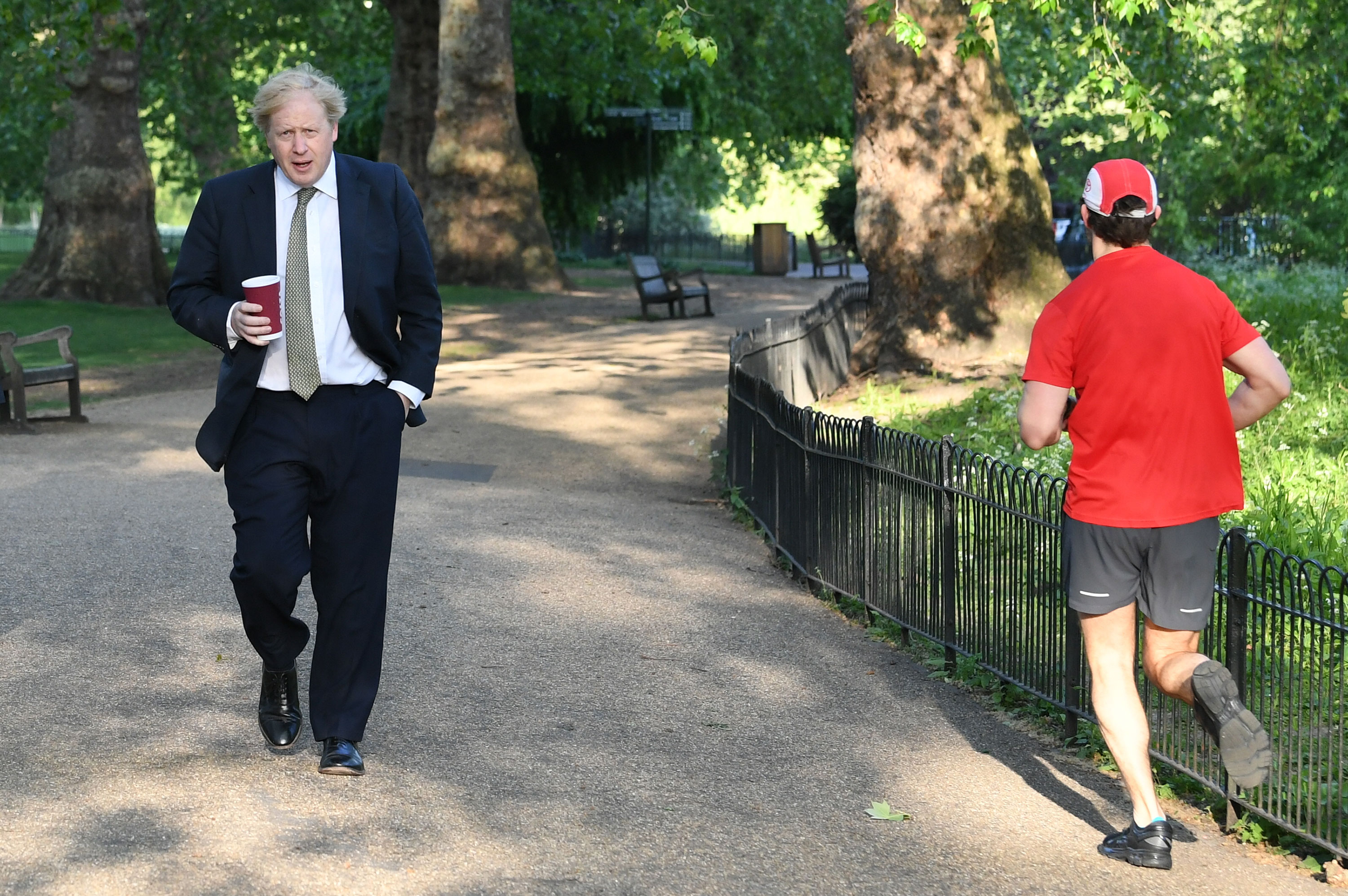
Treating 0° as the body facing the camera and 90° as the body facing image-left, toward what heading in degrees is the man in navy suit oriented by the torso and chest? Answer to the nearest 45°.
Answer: approximately 0°

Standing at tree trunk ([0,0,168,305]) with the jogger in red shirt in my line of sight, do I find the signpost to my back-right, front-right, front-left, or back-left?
back-left

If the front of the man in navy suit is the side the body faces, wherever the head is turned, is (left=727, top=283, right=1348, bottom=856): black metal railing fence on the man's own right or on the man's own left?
on the man's own left

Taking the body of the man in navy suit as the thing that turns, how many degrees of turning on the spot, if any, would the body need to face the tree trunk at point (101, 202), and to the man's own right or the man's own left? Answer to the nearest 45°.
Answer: approximately 180°

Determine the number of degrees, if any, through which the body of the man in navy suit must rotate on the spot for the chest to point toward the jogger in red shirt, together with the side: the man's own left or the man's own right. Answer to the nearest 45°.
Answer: approximately 45° to the man's own left

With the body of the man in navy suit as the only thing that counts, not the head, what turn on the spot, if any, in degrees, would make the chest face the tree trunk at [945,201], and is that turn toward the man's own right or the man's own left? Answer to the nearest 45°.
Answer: approximately 135° to the man's own left

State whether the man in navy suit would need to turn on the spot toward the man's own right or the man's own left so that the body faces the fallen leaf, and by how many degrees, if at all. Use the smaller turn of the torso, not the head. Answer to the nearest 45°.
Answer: approximately 90° to the man's own left

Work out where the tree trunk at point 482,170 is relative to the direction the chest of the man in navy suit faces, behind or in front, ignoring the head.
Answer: behind

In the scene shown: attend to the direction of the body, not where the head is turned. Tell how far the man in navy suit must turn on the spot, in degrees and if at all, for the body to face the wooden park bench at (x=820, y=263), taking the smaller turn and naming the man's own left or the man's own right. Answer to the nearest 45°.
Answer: approximately 180°

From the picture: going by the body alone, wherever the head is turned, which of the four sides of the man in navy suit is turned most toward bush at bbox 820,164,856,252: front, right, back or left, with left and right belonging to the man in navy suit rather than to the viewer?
back

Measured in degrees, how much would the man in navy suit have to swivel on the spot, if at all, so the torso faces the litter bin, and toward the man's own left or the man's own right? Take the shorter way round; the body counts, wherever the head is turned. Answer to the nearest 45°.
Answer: approximately 180°

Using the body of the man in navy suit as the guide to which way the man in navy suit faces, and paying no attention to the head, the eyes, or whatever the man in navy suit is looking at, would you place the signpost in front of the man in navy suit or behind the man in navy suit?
behind
